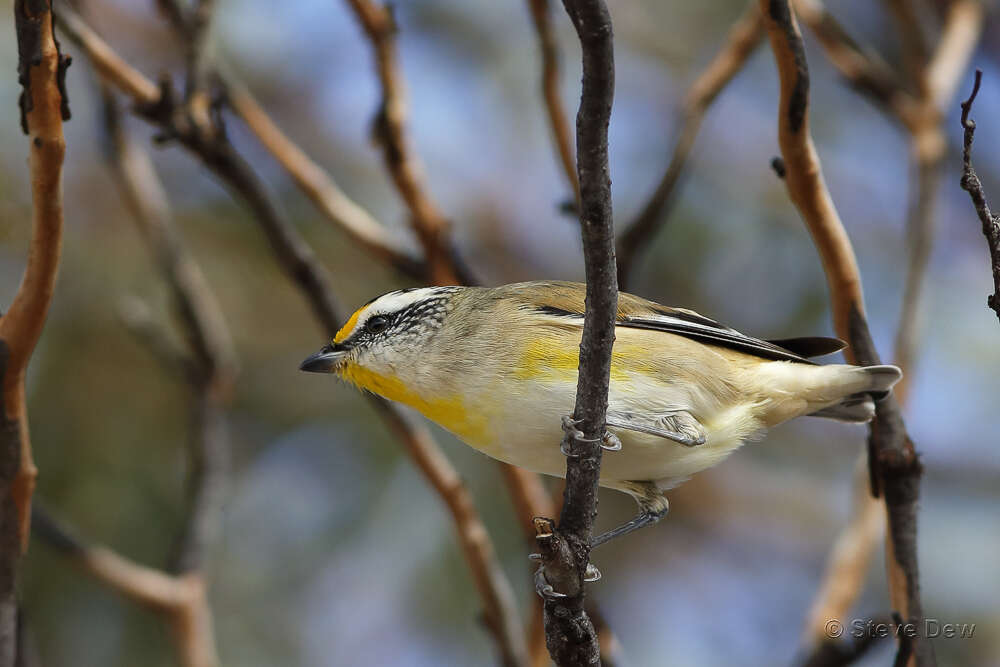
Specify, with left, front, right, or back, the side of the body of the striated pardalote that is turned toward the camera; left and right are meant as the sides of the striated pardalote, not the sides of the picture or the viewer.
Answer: left

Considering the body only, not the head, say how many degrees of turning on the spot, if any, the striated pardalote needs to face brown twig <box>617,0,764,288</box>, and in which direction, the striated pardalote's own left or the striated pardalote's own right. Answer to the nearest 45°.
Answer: approximately 90° to the striated pardalote's own right

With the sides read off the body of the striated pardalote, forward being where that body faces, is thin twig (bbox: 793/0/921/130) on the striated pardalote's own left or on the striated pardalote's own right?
on the striated pardalote's own right

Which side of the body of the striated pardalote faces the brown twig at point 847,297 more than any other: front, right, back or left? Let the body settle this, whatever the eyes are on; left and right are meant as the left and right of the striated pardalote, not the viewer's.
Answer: back

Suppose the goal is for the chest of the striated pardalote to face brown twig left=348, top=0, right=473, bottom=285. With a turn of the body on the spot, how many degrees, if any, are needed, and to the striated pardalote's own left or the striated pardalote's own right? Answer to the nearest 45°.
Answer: approximately 45° to the striated pardalote's own right

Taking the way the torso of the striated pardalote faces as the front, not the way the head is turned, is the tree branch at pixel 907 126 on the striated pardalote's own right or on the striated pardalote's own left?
on the striated pardalote's own right

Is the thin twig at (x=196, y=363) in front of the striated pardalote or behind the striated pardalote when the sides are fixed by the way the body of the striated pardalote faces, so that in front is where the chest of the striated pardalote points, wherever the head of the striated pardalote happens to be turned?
in front

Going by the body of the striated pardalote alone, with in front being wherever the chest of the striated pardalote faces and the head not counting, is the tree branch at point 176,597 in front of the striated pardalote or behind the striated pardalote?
in front

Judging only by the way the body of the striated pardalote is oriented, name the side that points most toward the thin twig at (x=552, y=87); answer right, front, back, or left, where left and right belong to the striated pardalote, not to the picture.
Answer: right

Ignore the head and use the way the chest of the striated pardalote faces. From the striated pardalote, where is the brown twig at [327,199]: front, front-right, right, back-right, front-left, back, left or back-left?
front-right
